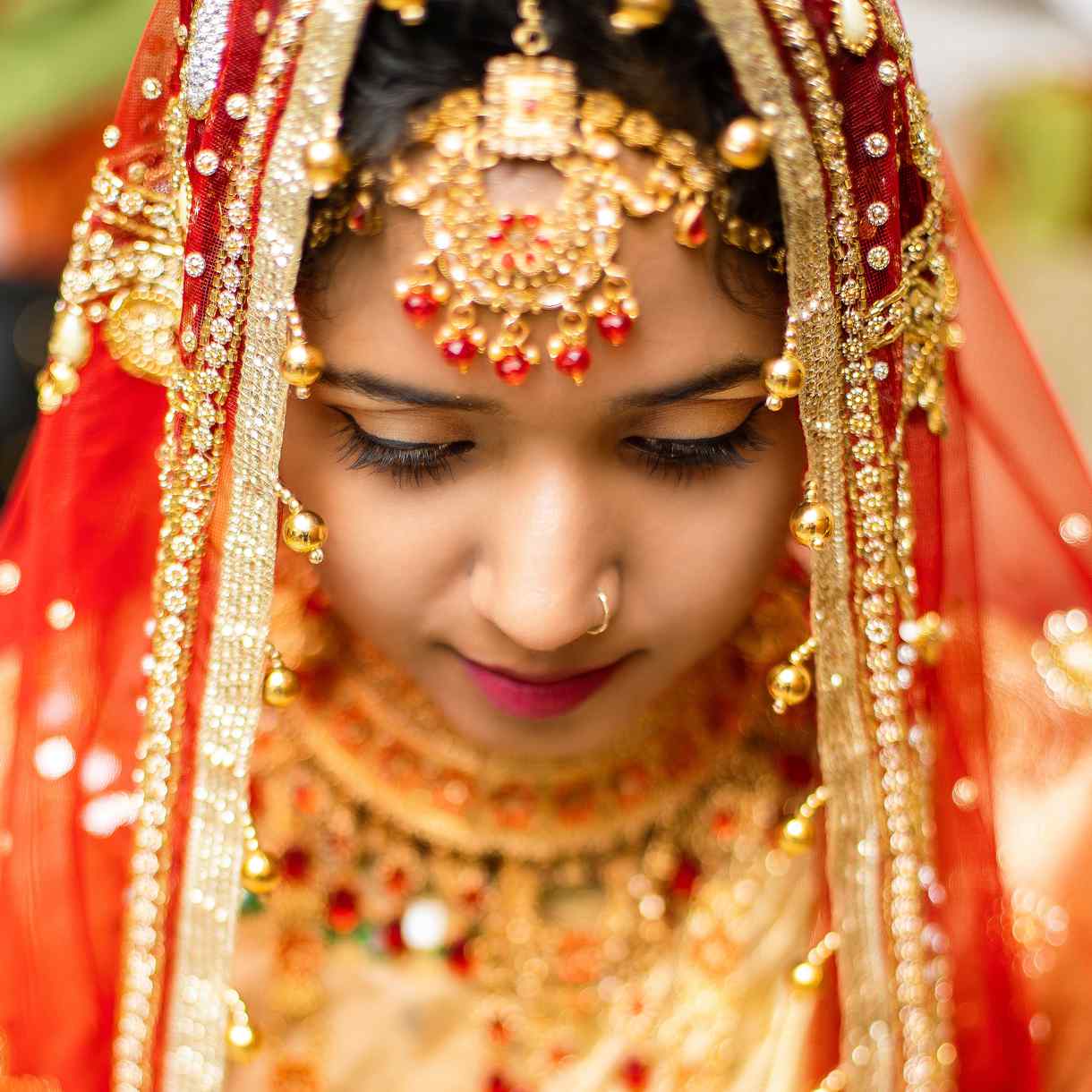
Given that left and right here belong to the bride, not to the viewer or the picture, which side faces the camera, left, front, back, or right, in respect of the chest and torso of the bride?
front
